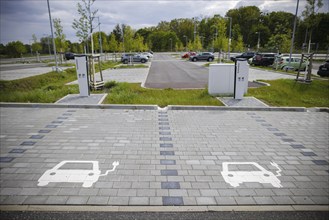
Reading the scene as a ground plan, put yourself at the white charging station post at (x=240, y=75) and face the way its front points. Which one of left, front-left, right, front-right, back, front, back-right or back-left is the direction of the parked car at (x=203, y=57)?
back

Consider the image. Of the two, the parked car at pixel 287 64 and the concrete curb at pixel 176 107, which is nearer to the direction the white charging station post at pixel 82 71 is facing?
the concrete curb

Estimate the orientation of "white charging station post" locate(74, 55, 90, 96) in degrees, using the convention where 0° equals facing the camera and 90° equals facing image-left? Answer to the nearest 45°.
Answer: approximately 0°

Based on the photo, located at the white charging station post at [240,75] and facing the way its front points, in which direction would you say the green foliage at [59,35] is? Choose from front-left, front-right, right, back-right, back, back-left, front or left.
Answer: back-right

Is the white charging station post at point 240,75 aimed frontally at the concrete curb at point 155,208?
yes

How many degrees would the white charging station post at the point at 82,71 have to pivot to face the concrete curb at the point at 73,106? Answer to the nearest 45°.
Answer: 0° — it already faces it

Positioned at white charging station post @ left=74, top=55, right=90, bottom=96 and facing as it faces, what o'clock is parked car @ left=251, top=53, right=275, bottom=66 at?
The parked car is roughly at 8 o'clock from the white charging station post.

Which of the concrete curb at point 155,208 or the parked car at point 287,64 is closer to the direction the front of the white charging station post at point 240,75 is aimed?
the concrete curb
